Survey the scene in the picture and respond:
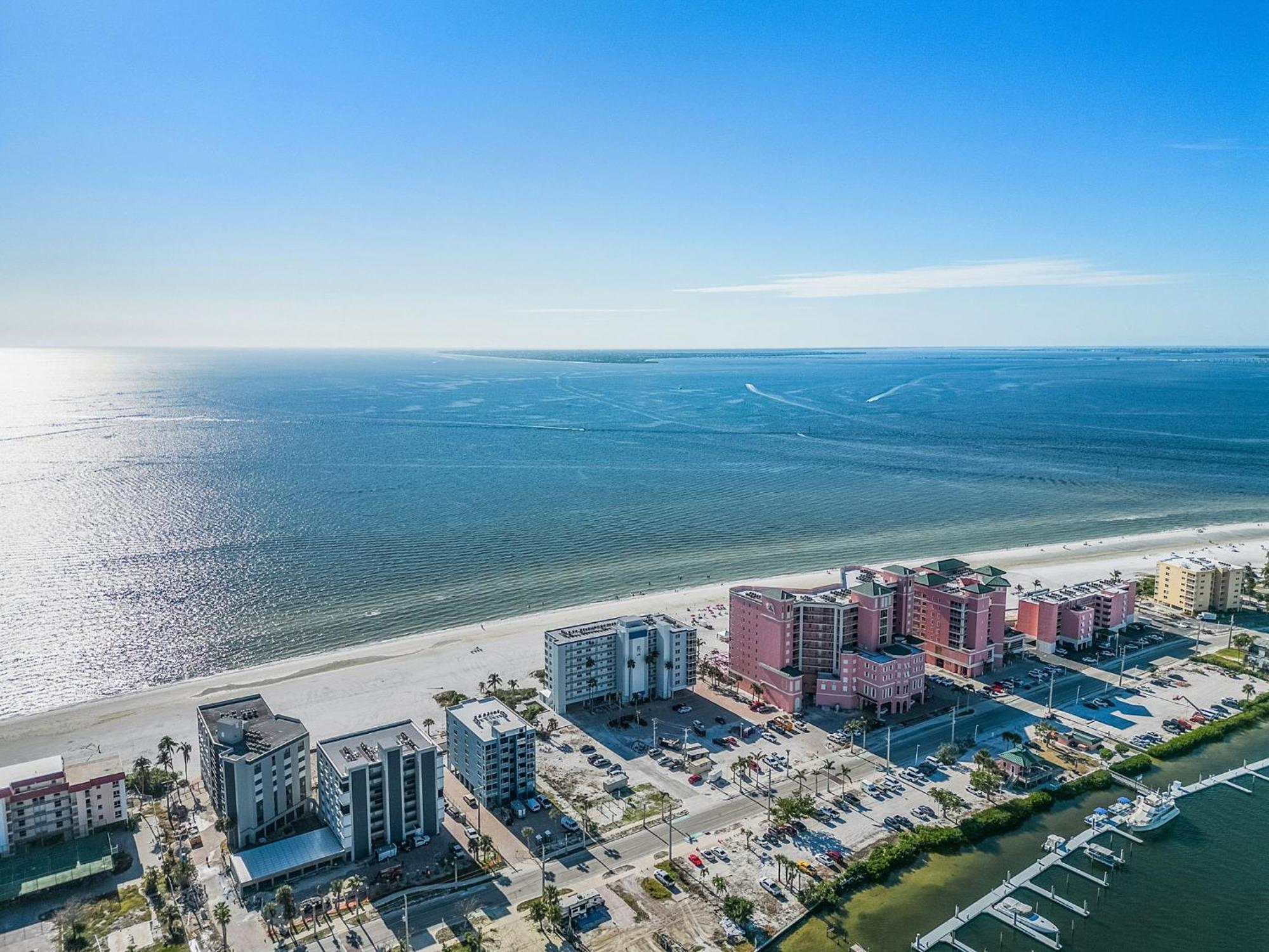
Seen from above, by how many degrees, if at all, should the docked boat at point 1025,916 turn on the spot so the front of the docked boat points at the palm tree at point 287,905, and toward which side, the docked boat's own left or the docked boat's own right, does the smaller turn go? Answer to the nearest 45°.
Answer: approximately 90° to the docked boat's own right

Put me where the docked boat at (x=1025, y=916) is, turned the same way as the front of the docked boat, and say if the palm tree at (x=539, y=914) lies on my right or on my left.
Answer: on my right

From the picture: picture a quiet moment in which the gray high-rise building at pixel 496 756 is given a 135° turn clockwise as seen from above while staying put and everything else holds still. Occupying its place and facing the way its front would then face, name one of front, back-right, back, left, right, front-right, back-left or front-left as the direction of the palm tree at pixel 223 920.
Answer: front-left

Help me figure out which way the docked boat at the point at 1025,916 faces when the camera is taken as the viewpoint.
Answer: facing the viewer and to the right of the viewer

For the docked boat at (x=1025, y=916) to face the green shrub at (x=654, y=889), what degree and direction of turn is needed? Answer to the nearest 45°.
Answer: approximately 135° to its right

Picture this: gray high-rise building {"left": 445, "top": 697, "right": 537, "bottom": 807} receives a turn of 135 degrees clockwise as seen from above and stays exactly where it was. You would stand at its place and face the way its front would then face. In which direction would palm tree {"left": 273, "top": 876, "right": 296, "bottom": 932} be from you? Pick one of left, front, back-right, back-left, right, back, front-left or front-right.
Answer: front-left
